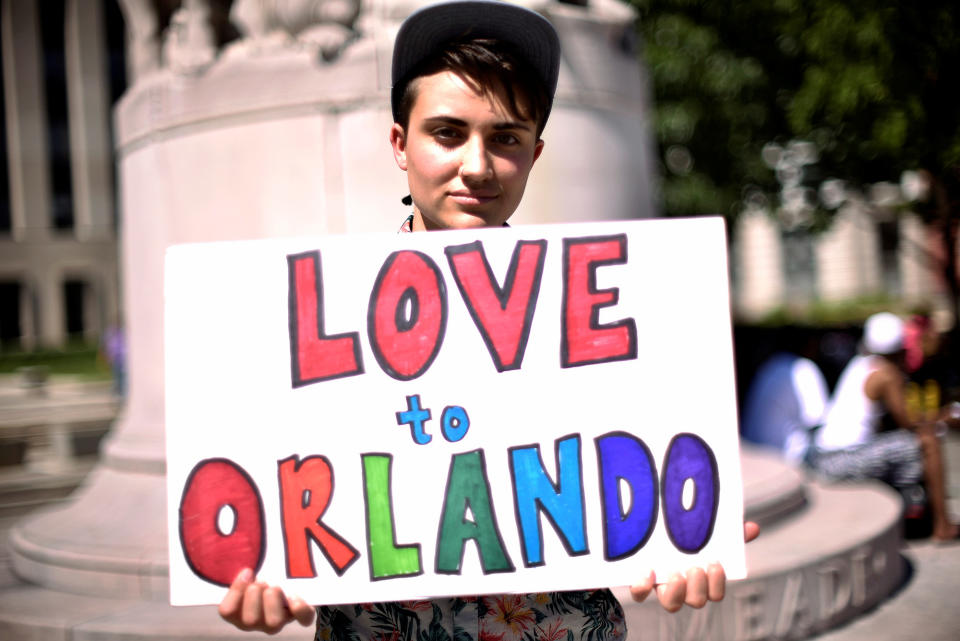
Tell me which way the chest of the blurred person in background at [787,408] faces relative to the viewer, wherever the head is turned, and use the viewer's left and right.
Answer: facing away from the viewer and to the right of the viewer

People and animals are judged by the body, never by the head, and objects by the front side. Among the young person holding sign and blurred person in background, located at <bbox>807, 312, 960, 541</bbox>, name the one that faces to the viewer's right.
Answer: the blurred person in background

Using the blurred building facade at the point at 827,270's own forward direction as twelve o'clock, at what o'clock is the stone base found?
The stone base is roughly at 12 o'clock from the blurred building facade.

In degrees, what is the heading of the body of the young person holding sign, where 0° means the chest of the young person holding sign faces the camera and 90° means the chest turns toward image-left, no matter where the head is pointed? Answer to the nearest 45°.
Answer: approximately 0°

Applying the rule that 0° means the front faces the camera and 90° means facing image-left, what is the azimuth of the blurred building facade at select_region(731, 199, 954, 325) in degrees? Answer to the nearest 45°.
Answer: approximately 0°

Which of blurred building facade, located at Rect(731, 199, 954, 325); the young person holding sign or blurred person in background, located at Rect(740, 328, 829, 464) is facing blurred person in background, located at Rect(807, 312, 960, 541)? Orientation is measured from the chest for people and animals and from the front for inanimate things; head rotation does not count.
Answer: the blurred building facade

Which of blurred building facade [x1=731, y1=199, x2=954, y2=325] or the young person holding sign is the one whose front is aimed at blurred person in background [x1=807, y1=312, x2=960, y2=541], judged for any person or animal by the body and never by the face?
the blurred building facade

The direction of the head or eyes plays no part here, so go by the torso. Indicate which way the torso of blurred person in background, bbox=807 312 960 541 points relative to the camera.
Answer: to the viewer's right

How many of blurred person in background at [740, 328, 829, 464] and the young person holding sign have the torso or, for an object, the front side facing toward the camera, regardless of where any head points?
1

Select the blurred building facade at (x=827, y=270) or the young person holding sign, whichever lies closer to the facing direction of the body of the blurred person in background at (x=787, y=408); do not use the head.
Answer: the blurred building facade

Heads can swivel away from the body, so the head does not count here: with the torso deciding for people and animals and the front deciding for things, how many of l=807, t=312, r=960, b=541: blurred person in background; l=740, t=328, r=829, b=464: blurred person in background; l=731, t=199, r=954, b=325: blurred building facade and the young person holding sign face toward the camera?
2

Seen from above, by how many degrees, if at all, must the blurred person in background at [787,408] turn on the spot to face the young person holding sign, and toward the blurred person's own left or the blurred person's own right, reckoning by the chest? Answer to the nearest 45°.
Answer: approximately 135° to the blurred person's own right
